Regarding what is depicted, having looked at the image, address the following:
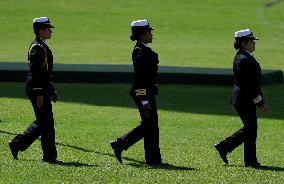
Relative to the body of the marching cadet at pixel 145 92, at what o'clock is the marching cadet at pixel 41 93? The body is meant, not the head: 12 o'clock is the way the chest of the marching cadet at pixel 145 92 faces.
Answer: the marching cadet at pixel 41 93 is roughly at 6 o'clock from the marching cadet at pixel 145 92.

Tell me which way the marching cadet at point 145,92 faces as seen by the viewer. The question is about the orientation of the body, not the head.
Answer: to the viewer's right

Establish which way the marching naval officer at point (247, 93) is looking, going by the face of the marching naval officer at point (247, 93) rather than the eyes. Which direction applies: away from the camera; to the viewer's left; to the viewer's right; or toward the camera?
to the viewer's right

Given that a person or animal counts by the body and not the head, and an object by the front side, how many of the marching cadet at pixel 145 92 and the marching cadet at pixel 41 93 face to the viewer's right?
2

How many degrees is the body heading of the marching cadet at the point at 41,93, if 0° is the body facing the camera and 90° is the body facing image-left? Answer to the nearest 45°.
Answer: approximately 270°

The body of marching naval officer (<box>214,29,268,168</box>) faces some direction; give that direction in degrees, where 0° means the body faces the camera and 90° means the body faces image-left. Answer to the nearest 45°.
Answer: approximately 270°

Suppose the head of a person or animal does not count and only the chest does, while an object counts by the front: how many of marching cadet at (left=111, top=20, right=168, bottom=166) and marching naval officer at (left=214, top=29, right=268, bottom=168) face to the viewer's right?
2

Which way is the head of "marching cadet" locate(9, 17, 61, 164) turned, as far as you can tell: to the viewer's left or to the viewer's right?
to the viewer's right

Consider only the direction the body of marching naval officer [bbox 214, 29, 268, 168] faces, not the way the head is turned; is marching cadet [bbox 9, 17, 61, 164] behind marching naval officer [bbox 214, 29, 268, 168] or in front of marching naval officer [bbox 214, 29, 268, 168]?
behind

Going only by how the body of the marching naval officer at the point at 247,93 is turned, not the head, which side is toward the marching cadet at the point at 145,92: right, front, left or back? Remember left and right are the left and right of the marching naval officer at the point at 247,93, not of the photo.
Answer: back
